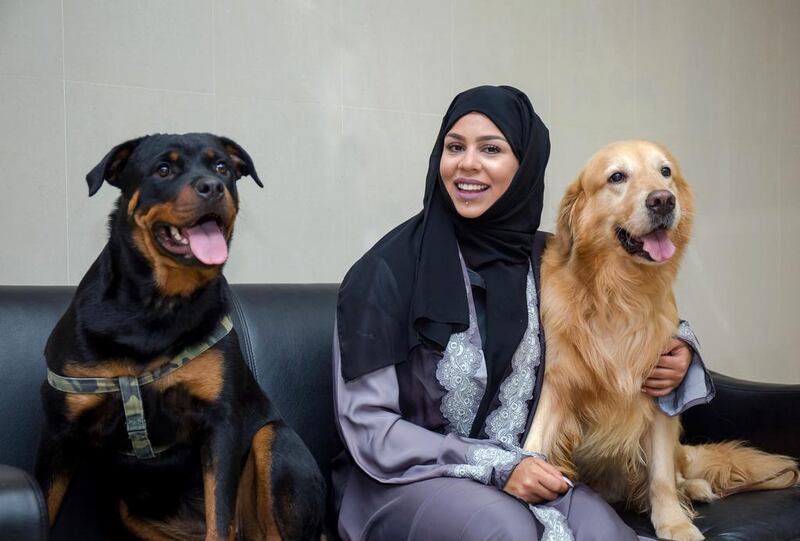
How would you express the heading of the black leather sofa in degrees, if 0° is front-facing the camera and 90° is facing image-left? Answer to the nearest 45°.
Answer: approximately 0°
